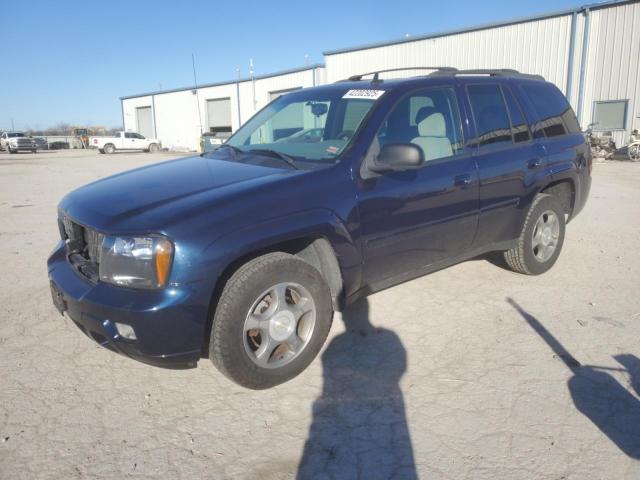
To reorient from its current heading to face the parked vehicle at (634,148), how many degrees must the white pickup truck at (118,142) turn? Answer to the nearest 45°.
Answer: approximately 45° to its right

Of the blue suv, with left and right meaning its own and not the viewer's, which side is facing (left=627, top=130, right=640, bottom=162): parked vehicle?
back

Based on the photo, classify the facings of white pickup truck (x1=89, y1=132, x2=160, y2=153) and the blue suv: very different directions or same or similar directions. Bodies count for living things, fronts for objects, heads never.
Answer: very different directions

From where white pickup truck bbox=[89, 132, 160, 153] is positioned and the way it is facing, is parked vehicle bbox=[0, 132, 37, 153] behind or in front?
behind

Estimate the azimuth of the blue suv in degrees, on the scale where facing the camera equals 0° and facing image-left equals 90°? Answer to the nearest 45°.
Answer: approximately 45°

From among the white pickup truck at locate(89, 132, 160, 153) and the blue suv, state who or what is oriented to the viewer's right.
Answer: the white pickup truck

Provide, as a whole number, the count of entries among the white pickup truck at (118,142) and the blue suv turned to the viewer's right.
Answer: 1

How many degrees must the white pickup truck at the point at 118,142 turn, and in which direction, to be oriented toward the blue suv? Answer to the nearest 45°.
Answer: approximately 90° to its right

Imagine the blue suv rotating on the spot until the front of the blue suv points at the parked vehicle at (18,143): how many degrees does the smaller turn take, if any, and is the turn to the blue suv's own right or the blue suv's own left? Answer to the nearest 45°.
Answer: approximately 90° to the blue suv's own right

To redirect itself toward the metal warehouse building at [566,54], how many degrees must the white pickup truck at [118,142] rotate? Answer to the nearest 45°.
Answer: approximately 45° to its right

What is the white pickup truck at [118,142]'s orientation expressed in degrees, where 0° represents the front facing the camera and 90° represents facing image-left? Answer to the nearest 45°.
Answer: approximately 270°

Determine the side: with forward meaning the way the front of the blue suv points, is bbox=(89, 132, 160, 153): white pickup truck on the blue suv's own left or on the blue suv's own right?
on the blue suv's own right
